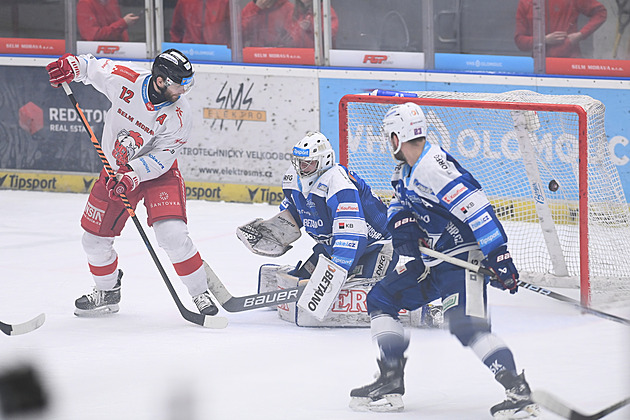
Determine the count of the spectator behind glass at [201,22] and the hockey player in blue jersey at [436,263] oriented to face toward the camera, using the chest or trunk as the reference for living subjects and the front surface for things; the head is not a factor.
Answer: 1

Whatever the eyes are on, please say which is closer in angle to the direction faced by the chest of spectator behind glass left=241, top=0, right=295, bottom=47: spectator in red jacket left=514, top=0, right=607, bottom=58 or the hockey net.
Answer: the hockey net

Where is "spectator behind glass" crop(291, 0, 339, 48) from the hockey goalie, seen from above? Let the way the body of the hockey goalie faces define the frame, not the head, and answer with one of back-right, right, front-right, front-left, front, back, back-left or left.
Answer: back-right

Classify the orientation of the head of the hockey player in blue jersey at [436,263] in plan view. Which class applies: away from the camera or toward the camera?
away from the camera

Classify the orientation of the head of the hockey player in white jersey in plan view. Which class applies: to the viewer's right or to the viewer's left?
to the viewer's right

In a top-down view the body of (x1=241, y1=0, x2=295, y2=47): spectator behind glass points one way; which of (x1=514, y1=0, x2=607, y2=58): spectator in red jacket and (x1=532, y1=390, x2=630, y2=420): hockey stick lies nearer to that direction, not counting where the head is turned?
the hockey stick

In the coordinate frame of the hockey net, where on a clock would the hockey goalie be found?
The hockey goalie is roughly at 12 o'clock from the hockey net.

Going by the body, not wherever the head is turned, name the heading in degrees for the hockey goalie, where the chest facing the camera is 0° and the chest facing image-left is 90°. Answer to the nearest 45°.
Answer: approximately 45°
